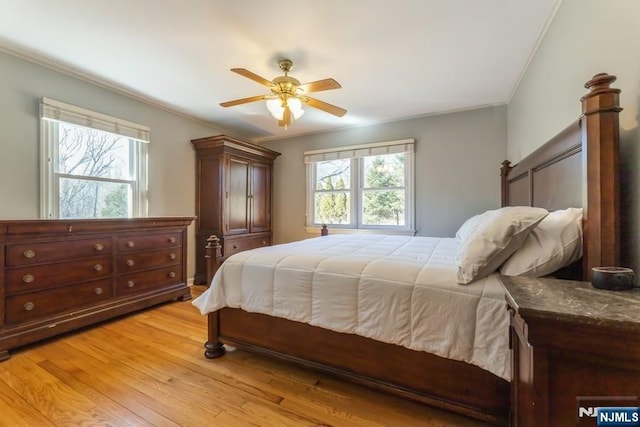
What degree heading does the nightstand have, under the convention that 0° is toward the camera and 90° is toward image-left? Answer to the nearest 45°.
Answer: approximately 90°

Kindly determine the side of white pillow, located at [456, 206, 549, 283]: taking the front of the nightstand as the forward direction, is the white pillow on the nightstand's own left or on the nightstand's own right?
on the nightstand's own right

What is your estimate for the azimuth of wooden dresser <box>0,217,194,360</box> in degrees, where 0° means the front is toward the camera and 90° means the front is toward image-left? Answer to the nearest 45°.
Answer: approximately 315°

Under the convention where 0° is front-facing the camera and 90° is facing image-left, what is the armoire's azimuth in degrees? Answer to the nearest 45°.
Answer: approximately 315°

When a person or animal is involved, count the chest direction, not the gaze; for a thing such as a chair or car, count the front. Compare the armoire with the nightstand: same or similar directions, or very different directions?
very different directions

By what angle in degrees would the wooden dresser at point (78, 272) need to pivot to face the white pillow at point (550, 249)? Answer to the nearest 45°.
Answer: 0° — it already faces it
